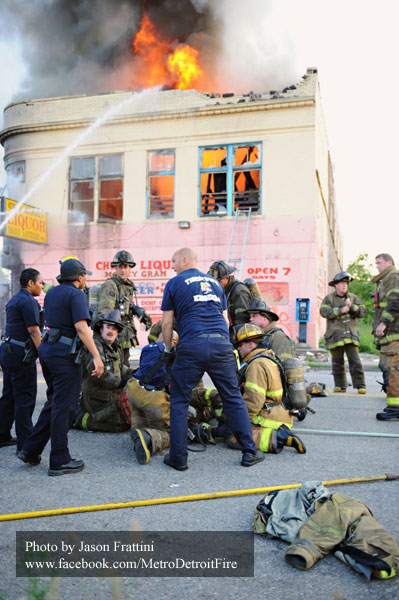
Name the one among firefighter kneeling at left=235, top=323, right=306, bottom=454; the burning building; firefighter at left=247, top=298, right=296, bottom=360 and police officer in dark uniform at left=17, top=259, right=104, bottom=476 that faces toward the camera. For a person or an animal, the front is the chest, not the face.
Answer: the burning building

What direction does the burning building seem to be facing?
toward the camera

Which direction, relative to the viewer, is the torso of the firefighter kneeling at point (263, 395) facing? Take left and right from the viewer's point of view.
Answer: facing to the left of the viewer

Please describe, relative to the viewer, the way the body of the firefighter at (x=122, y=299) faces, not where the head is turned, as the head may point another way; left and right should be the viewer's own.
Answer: facing the viewer and to the right of the viewer

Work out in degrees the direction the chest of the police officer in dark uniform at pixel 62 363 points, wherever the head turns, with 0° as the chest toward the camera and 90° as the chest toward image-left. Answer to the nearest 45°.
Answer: approximately 225°

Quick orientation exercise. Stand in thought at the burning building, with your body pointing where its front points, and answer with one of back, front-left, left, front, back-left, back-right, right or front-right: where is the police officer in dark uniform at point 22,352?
front

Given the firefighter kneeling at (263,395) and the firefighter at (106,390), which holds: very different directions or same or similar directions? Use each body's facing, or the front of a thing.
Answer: very different directions

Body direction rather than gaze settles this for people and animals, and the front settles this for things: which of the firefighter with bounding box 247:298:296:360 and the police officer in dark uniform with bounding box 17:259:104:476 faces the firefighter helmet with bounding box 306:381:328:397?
the police officer in dark uniform

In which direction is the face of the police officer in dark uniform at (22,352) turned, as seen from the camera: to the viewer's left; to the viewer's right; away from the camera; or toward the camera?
to the viewer's right

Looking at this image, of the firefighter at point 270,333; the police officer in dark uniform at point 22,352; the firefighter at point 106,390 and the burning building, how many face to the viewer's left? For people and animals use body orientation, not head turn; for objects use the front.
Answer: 1

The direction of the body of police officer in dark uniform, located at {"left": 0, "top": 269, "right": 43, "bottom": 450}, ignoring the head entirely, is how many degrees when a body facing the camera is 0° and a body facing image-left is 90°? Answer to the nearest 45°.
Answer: approximately 225°

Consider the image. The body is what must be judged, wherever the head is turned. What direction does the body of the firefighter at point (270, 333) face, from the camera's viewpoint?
to the viewer's left

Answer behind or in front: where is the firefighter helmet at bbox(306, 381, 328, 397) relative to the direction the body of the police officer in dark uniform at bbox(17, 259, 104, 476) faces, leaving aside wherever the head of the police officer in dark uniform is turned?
in front

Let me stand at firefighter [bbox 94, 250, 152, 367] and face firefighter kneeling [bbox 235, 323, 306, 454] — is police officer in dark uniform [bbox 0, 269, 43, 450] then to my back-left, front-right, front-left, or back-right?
front-right

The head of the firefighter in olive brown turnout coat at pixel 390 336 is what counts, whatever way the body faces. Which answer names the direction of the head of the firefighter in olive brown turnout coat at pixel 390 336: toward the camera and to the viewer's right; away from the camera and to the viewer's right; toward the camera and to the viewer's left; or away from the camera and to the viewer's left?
toward the camera and to the viewer's left

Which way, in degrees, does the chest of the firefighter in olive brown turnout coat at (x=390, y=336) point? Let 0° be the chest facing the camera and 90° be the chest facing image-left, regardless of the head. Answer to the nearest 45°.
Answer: approximately 90°
